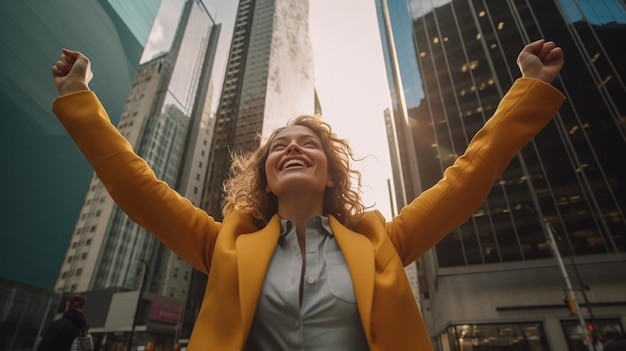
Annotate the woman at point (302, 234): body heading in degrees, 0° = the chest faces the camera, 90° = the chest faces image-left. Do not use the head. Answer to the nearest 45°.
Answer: approximately 0°

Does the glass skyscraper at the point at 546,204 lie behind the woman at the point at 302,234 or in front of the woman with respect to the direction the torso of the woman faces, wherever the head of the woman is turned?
behind
